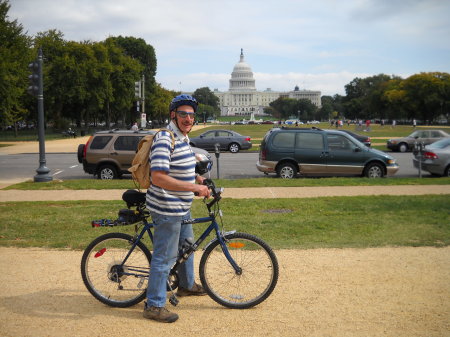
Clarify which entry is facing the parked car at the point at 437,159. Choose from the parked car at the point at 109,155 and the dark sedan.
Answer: the parked car at the point at 109,155

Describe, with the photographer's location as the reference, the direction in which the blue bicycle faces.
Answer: facing to the right of the viewer

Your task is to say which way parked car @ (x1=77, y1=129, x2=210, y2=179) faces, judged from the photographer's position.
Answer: facing to the right of the viewer

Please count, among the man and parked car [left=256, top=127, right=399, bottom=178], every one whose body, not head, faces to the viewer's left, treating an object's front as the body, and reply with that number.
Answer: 0

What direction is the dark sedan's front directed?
to the viewer's left

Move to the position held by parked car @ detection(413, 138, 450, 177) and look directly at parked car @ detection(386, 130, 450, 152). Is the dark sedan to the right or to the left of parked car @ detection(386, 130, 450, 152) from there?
left

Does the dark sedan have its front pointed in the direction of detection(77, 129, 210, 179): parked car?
no

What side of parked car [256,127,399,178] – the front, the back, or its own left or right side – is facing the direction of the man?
right

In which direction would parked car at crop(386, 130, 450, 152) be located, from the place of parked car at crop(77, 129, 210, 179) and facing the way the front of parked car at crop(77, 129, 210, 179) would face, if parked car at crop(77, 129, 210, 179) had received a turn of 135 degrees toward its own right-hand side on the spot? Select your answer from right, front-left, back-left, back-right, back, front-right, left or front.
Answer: back

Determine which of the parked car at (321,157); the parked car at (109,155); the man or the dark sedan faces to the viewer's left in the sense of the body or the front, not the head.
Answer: the dark sedan

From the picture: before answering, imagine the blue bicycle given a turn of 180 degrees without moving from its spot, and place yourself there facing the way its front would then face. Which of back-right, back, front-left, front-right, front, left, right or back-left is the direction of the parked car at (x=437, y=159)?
back-right

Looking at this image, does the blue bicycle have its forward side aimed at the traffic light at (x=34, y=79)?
no

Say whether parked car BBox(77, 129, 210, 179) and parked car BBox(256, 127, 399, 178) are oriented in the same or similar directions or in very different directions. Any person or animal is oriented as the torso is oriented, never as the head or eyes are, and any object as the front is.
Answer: same or similar directions

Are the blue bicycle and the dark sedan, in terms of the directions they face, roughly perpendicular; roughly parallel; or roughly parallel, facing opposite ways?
roughly parallel, facing opposite ways
